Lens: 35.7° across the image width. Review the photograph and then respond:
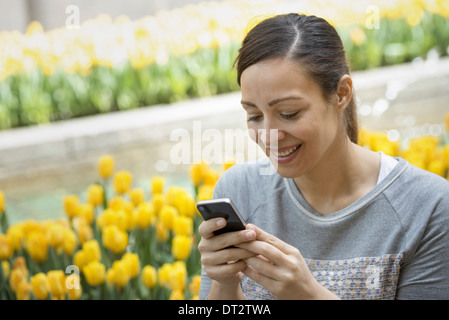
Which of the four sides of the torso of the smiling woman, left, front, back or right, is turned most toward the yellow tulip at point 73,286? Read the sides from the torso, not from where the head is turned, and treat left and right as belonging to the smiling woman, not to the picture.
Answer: right

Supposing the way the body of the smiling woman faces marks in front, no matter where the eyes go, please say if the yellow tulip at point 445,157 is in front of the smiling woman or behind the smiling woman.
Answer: behind

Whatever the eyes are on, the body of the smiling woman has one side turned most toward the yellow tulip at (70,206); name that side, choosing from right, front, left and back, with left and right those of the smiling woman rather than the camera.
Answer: right

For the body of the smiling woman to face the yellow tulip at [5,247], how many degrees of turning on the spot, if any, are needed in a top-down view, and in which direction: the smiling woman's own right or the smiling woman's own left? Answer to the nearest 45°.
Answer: approximately 90° to the smiling woman's own right

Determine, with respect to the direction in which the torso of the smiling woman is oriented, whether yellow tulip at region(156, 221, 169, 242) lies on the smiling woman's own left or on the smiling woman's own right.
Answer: on the smiling woman's own right

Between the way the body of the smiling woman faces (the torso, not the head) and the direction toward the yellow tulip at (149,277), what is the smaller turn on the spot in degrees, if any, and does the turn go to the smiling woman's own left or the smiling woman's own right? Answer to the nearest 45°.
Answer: approximately 90° to the smiling woman's own right

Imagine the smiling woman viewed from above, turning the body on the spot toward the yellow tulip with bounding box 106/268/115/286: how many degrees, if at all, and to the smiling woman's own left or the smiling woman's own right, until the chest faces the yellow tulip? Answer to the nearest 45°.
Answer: approximately 90° to the smiling woman's own right

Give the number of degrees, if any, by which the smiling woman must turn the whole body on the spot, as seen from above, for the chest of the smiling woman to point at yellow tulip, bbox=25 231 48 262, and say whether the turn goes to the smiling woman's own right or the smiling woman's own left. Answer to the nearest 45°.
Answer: approximately 90° to the smiling woman's own right

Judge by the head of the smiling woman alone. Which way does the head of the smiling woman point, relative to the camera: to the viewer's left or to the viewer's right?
to the viewer's left

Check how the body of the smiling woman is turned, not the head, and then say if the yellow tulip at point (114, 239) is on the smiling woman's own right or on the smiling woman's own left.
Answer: on the smiling woman's own right

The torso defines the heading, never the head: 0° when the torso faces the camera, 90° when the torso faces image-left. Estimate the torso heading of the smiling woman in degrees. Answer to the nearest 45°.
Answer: approximately 45°
